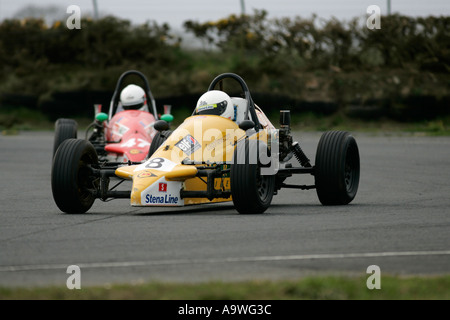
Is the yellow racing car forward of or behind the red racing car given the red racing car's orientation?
forward

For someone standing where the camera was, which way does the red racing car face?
facing the viewer
